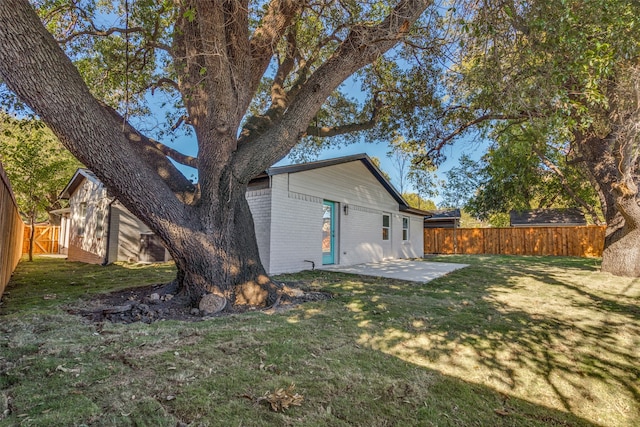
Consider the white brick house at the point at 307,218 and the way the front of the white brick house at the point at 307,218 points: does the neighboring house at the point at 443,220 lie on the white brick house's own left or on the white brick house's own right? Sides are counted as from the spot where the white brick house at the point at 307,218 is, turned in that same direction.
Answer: on the white brick house's own left

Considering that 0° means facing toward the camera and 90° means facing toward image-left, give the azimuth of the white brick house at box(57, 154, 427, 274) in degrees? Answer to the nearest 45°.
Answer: approximately 315°
